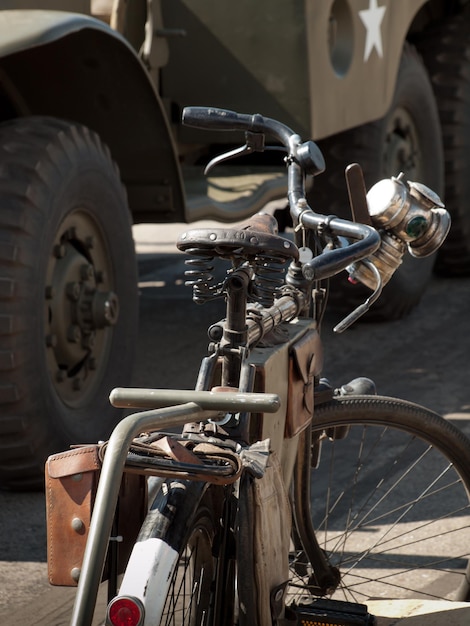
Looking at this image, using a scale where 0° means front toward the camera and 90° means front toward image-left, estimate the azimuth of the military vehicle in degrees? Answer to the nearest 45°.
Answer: approximately 45°

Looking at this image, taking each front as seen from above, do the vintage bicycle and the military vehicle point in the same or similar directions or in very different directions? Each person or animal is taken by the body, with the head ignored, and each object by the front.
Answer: very different directions

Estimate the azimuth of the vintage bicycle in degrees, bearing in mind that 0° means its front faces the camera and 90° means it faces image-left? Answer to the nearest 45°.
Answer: approximately 225°

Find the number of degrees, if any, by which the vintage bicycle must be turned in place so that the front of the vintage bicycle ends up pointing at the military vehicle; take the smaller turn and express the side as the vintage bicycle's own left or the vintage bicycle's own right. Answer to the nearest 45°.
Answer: approximately 45° to the vintage bicycle's own left

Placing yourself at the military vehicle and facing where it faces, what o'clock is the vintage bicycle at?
The vintage bicycle is roughly at 10 o'clock from the military vehicle.
